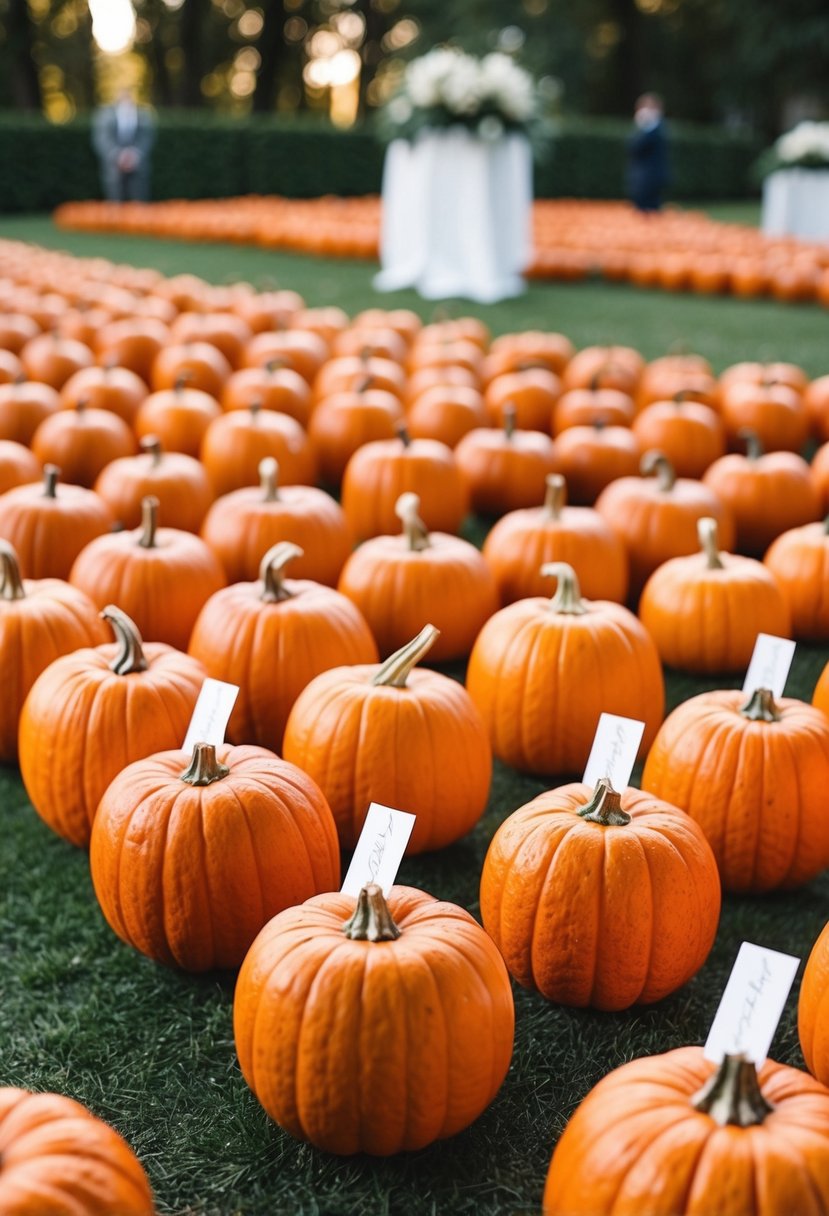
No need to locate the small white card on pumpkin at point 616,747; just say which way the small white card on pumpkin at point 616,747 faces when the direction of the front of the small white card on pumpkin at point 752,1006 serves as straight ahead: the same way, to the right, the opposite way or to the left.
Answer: the same way

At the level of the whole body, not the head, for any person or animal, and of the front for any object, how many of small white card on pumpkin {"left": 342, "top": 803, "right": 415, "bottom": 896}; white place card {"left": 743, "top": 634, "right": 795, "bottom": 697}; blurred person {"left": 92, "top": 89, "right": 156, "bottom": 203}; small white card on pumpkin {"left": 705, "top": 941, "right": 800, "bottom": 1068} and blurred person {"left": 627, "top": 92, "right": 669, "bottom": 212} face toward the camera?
5

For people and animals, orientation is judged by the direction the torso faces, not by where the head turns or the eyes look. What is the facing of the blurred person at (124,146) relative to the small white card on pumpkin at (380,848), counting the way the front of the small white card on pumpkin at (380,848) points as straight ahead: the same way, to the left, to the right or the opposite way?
the same way

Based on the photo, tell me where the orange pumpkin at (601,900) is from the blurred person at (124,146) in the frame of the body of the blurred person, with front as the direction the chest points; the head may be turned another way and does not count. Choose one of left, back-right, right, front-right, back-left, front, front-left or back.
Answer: front

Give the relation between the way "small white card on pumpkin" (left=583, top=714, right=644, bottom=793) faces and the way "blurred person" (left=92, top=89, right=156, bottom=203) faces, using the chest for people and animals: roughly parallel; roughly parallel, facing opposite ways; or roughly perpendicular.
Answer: roughly parallel

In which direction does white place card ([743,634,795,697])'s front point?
toward the camera

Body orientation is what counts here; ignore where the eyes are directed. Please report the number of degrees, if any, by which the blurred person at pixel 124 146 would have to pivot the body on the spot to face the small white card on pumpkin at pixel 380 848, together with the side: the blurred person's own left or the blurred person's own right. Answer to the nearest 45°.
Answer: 0° — they already face it

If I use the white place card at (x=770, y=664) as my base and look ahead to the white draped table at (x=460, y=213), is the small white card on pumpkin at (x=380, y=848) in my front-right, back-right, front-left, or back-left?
back-left

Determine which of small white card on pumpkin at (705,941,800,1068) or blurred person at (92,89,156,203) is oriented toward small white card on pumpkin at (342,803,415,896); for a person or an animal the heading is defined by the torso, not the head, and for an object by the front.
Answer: the blurred person

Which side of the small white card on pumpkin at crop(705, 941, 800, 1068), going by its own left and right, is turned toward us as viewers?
front

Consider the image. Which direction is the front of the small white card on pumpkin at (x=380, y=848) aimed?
toward the camera

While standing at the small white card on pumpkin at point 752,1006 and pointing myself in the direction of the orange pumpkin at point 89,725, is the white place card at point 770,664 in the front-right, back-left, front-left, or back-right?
front-right

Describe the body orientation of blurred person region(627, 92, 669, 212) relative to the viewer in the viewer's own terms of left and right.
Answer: facing the viewer

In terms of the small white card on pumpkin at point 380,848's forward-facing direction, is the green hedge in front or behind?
behind

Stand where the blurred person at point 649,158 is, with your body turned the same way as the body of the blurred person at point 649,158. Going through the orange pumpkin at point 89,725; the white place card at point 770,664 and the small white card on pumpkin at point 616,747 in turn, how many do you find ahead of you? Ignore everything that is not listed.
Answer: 3

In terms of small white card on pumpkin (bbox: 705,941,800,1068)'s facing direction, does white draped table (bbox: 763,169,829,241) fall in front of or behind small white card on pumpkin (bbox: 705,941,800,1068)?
behind
